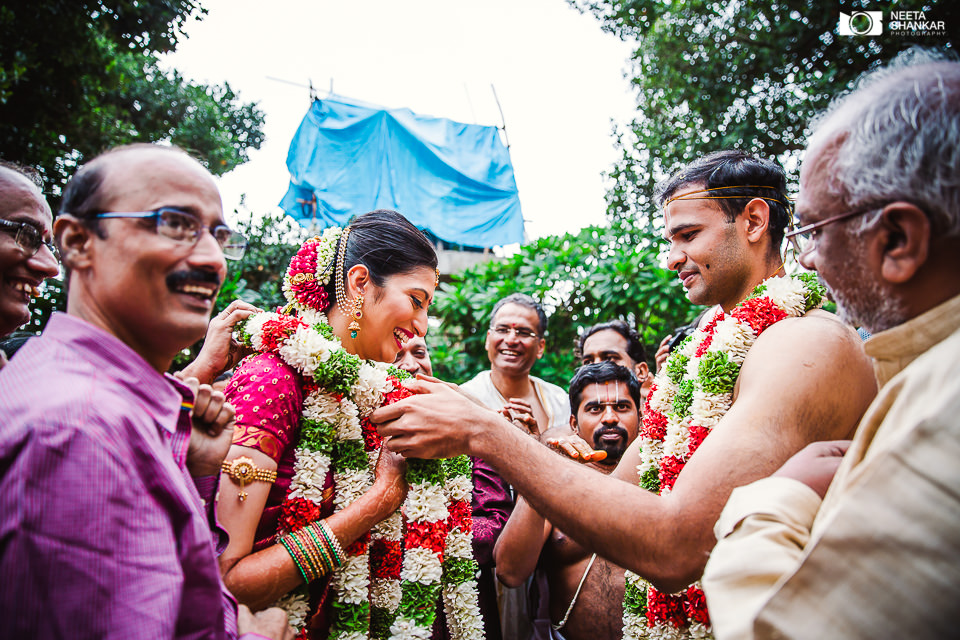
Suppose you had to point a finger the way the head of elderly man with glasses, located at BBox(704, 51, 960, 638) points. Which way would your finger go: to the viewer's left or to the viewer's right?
to the viewer's left

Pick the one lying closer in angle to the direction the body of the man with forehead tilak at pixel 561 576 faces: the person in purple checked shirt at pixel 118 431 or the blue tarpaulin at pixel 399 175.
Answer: the person in purple checked shirt

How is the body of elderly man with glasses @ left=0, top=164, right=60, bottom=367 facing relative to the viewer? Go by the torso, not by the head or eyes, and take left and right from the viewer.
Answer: facing to the right of the viewer

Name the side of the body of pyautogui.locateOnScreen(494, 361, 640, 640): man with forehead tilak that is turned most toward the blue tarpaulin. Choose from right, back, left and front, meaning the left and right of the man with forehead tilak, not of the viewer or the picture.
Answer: back

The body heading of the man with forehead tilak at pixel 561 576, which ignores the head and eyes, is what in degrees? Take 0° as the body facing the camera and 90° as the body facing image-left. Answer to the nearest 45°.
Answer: approximately 0°
